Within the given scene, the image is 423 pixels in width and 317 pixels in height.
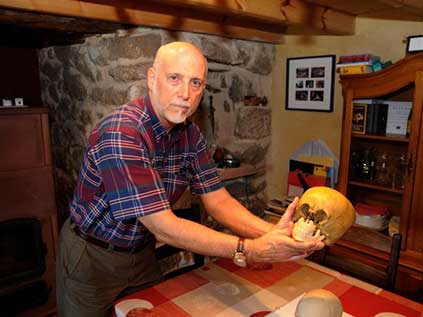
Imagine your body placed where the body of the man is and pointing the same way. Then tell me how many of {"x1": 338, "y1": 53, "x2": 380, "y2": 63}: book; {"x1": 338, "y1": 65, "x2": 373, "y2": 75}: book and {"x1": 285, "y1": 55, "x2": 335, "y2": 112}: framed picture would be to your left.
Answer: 3

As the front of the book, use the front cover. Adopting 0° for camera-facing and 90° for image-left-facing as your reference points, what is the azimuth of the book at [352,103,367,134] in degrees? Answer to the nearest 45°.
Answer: approximately 45°

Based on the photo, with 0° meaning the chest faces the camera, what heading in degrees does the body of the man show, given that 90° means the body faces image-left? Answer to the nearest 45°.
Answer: approximately 315°

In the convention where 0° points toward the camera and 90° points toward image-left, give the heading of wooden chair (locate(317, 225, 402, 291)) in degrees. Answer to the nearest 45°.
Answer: approximately 45°

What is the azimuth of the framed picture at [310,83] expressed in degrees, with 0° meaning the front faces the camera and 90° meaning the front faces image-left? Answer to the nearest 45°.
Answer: approximately 45°

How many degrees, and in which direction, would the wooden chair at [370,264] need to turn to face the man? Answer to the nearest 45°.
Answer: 0° — it already faces them
